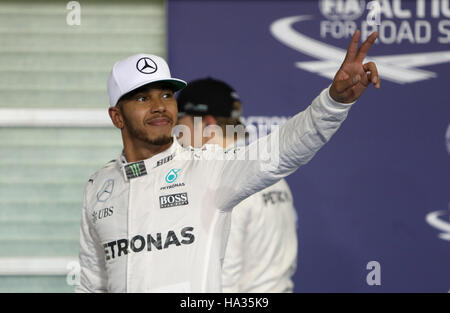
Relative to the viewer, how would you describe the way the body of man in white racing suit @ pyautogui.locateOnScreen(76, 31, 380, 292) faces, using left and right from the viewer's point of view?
facing the viewer and to the left of the viewer

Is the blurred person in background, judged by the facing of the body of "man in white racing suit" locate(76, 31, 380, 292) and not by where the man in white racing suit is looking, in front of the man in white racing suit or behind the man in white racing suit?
behind
